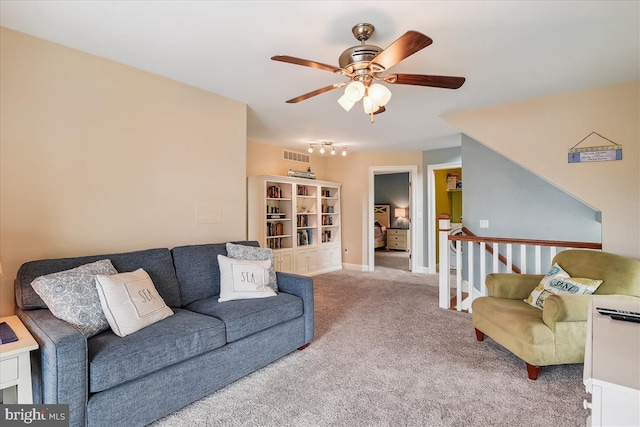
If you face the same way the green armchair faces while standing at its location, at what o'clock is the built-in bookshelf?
The built-in bookshelf is roughly at 2 o'clock from the green armchair.

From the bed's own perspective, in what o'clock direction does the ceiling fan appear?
The ceiling fan is roughly at 12 o'clock from the bed.

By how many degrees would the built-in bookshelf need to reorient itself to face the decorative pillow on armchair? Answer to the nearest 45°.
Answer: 0° — it already faces it

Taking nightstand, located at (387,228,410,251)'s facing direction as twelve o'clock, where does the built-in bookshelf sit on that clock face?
The built-in bookshelf is roughly at 1 o'clock from the nightstand.

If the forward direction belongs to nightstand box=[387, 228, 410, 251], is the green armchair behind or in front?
in front

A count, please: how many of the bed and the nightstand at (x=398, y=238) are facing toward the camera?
2

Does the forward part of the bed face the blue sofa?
yes

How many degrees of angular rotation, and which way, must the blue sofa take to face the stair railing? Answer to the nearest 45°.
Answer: approximately 45° to its left

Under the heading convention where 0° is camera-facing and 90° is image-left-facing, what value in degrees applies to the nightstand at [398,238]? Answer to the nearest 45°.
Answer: approximately 0°

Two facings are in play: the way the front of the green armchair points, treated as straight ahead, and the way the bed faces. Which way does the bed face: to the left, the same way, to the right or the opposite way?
to the left

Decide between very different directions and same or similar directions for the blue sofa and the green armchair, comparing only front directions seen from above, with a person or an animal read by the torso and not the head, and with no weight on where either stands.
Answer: very different directions

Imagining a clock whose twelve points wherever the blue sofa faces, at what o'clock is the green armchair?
The green armchair is roughly at 11 o'clock from the blue sofa.
